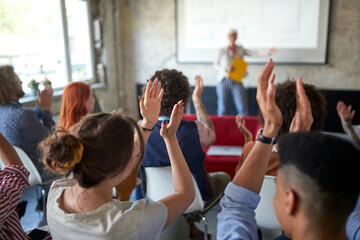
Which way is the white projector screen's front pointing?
toward the camera

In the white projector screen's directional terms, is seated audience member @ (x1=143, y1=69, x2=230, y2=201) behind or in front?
in front

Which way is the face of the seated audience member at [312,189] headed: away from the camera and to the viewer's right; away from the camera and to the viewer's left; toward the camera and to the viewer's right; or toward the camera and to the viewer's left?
away from the camera and to the viewer's left

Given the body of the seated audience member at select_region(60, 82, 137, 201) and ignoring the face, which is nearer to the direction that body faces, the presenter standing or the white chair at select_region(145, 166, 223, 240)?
the presenter standing

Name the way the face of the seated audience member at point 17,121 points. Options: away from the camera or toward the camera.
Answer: away from the camera

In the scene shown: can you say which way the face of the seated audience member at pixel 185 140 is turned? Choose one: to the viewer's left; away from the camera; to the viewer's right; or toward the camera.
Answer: away from the camera

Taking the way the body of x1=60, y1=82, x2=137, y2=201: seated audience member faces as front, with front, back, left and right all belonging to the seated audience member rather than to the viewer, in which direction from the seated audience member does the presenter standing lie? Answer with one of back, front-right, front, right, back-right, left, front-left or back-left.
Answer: front

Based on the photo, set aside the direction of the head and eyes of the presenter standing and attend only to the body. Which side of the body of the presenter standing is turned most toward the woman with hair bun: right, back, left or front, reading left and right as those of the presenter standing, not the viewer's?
front

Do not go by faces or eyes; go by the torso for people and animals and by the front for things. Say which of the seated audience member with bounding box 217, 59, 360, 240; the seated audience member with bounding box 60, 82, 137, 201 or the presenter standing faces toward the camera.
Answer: the presenter standing

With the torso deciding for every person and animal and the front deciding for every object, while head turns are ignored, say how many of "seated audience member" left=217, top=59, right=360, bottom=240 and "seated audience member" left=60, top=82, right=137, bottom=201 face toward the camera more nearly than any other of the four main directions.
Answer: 0

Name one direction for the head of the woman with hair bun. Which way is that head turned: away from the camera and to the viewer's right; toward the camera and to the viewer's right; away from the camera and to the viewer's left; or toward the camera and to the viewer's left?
away from the camera and to the viewer's right

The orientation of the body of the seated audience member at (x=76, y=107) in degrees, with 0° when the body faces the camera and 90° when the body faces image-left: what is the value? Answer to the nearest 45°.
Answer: approximately 225°

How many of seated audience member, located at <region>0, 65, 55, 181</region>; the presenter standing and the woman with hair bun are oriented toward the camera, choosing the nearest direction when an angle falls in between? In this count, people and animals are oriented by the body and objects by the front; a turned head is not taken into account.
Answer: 1

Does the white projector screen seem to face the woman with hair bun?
yes

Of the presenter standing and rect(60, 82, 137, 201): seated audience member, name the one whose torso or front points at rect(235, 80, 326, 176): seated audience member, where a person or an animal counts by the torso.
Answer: the presenter standing

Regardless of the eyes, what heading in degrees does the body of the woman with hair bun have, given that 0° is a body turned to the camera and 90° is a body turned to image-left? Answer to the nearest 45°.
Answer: approximately 225°

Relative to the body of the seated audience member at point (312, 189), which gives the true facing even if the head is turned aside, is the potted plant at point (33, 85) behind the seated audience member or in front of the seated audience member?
in front
